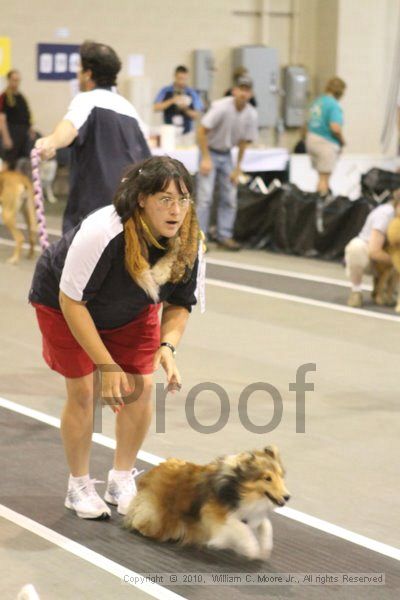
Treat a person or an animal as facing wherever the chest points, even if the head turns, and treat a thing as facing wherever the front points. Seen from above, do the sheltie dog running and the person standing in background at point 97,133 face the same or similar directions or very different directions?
very different directions

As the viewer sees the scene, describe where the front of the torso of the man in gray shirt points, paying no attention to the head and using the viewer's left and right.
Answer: facing the viewer and to the right of the viewer

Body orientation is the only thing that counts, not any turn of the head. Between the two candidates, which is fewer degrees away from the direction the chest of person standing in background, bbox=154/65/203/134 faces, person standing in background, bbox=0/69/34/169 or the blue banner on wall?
the person standing in background

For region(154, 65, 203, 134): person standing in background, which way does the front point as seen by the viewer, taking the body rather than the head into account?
toward the camera

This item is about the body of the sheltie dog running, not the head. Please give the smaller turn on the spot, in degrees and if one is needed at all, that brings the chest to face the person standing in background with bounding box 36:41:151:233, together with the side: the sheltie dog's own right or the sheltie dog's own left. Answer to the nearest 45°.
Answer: approximately 135° to the sheltie dog's own left

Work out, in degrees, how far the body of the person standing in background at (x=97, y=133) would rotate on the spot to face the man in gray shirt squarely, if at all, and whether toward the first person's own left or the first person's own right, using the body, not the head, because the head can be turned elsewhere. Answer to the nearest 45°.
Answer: approximately 45° to the first person's own right

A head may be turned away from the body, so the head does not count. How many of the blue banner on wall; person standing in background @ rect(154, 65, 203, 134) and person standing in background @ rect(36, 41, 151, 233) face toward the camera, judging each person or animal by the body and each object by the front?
2

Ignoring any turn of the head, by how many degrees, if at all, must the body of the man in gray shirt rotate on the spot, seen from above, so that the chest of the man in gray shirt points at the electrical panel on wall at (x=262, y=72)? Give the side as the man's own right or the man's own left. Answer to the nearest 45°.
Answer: approximately 135° to the man's own left

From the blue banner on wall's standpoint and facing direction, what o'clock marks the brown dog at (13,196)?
The brown dog is roughly at 12 o'clock from the blue banner on wall.

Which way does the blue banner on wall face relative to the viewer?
toward the camera
